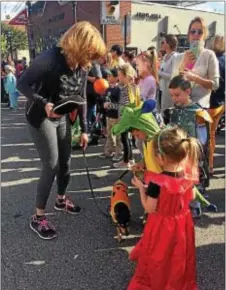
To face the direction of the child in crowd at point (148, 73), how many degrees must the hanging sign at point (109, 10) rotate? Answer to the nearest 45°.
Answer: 0° — it already faces them

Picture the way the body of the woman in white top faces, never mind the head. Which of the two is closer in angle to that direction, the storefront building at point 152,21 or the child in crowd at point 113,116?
the child in crowd

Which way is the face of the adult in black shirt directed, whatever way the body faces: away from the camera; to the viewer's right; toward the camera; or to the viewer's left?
to the viewer's right

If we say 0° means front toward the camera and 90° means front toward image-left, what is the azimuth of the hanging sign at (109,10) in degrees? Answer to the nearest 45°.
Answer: approximately 0°

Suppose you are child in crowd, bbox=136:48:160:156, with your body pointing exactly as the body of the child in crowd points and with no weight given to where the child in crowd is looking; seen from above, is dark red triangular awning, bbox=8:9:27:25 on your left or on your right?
on your right

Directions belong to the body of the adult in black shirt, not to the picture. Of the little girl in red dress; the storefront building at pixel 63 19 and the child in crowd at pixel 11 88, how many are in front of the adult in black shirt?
1

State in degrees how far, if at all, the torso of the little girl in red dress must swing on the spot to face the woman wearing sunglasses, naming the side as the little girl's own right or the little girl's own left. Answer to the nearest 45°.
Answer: approximately 45° to the little girl's own right
